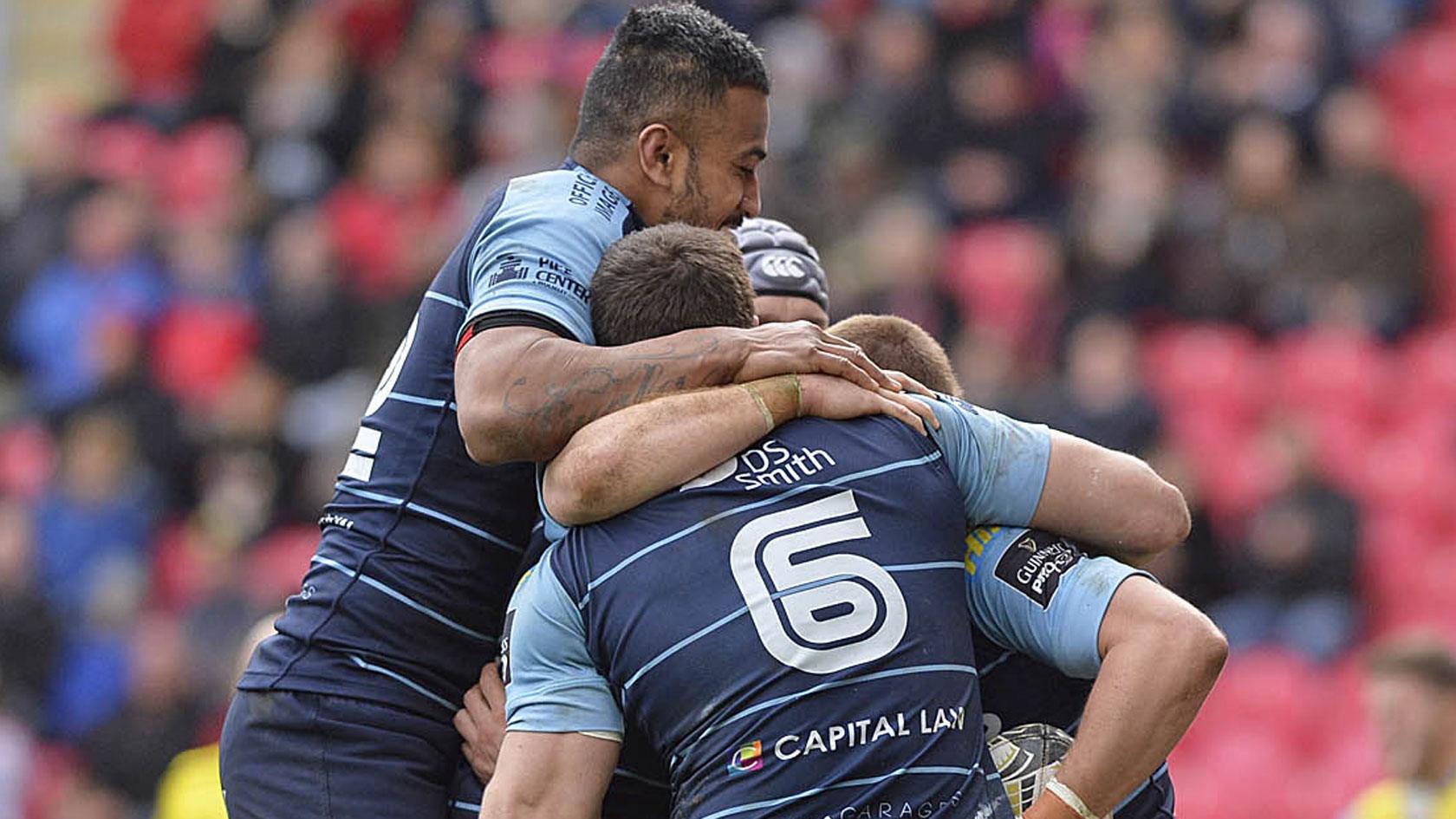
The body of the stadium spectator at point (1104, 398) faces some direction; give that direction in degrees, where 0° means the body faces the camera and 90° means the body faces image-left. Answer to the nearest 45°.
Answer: approximately 0°

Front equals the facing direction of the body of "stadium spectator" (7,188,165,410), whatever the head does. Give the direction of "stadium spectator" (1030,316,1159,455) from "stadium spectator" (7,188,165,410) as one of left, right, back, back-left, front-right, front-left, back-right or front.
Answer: front-left

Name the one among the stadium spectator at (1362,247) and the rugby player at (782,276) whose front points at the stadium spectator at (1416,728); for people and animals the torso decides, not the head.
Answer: the stadium spectator at (1362,247)

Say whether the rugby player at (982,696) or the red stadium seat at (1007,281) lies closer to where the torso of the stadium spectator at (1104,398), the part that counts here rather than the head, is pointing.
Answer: the rugby player

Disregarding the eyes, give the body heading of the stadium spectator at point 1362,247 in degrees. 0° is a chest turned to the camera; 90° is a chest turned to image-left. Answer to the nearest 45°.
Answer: approximately 0°

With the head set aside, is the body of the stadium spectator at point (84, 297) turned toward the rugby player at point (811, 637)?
yes

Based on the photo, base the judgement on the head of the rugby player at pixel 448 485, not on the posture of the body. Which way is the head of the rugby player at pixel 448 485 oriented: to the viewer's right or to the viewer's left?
to the viewer's right

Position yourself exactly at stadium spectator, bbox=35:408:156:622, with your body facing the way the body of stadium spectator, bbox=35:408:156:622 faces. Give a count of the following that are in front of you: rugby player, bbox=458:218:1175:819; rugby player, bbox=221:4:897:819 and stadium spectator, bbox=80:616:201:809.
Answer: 3

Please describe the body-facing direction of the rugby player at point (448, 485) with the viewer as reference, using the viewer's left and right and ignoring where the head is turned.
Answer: facing to the right of the viewer

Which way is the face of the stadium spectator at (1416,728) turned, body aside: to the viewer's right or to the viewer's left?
to the viewer's left

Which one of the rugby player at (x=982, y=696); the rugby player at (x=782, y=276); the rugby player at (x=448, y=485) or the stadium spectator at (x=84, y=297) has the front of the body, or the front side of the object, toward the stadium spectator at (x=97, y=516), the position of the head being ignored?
the stadium spectator at (x=84, y=297)

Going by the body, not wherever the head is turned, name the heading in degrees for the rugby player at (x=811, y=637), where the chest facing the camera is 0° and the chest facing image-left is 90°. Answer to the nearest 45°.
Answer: approximately 180°

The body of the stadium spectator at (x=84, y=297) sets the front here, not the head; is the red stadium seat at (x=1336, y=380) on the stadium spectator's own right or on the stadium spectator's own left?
on the stadium spectator's own left
